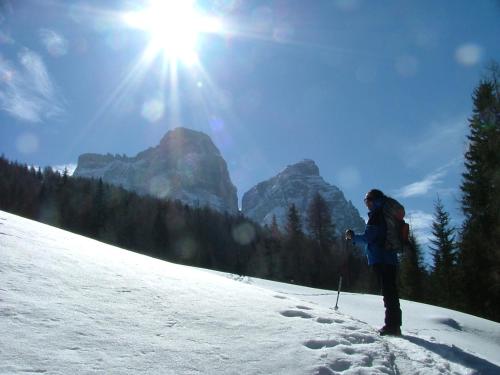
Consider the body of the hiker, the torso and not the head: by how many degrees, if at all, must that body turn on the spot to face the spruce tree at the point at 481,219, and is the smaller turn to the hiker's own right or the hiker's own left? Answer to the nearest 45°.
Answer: approximately 90° to the hiker's own right

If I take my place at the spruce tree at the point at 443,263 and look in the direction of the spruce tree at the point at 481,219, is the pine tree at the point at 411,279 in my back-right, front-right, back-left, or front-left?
back-right

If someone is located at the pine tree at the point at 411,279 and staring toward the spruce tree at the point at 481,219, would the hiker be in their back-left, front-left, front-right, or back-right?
front-right

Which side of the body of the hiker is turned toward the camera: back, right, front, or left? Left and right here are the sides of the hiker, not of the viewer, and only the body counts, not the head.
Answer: left

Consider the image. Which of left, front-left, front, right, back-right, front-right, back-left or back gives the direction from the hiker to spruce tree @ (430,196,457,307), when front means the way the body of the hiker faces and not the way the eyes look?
right

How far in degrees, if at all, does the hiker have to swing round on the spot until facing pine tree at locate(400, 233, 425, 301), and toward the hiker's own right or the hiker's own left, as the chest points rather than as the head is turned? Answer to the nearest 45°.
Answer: approximately 90° to the hiker's own right
